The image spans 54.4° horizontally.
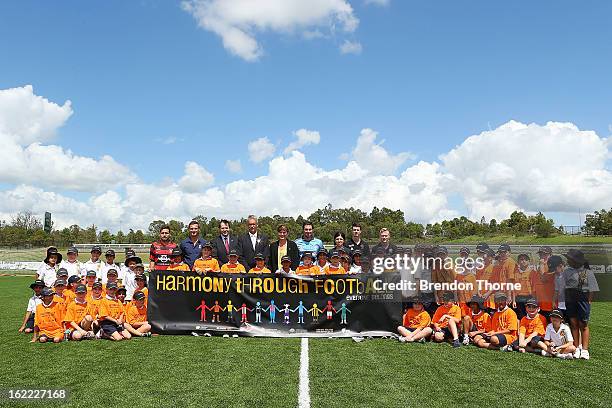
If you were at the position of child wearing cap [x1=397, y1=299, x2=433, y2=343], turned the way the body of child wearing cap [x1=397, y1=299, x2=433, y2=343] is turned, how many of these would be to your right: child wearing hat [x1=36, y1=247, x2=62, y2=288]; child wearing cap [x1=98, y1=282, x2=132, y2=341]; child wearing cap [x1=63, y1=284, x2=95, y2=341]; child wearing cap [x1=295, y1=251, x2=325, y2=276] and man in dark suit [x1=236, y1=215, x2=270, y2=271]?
5

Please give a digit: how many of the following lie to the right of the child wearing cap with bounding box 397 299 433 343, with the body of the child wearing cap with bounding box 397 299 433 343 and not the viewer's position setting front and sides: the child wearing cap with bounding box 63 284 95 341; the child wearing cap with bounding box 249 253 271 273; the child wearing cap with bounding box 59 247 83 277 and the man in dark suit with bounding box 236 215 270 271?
4

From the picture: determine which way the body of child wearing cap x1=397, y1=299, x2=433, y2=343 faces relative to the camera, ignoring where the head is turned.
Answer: toward the camera

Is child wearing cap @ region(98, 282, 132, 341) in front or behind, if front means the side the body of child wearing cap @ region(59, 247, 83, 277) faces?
in front

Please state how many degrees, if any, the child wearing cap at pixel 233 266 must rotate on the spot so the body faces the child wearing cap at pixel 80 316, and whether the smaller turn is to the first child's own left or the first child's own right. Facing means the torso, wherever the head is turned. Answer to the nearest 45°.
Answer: approximately 90° to the first child's own right

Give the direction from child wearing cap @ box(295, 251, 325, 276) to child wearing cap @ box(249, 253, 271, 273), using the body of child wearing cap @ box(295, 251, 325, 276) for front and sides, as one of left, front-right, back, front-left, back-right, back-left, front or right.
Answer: right

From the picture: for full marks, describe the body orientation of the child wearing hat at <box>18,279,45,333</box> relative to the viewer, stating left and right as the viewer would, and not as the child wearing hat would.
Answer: facing the viewer and to the right of the viewer

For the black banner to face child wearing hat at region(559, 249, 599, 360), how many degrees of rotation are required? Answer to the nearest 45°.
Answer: approximately 90° to its left

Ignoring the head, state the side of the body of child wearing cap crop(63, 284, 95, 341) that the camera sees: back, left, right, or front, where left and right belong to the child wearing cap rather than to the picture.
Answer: front

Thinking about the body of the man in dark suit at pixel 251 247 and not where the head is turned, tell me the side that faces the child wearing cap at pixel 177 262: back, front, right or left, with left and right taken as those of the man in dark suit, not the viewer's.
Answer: right

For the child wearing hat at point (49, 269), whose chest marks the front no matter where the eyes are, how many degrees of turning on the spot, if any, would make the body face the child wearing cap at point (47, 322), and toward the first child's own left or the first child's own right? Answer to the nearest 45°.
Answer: approximately 45° to the first child's own right

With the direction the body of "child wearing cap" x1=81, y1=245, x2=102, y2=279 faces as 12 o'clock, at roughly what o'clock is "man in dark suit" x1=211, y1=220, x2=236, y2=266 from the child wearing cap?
The man in dark suit is roughly at 10 o'clock from the child wearing cap.

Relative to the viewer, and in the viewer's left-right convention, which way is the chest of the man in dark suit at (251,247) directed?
facing the viewer
